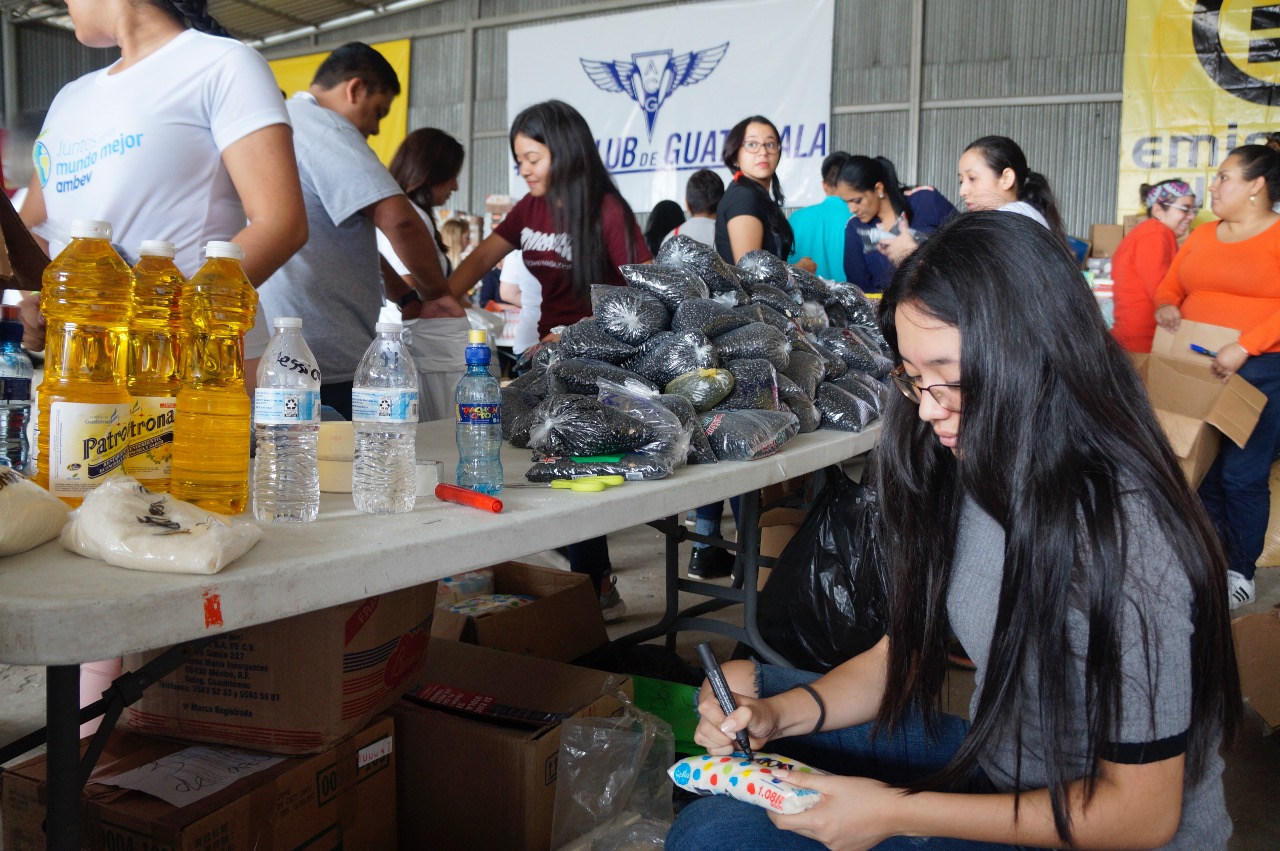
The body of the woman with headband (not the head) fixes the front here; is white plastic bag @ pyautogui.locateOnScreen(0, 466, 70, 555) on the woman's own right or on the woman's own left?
on the woman's own right

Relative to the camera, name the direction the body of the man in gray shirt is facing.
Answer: to the viewer's right

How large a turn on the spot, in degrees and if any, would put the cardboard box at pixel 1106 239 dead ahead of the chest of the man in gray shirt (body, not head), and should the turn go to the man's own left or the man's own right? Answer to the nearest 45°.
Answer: approximately 45° to the man's own left

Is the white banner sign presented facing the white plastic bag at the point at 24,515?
yes

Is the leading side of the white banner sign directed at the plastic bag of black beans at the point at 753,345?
yes

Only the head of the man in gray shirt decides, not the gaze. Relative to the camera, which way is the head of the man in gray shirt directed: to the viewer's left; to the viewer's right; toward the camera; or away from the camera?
to the viewer's right
